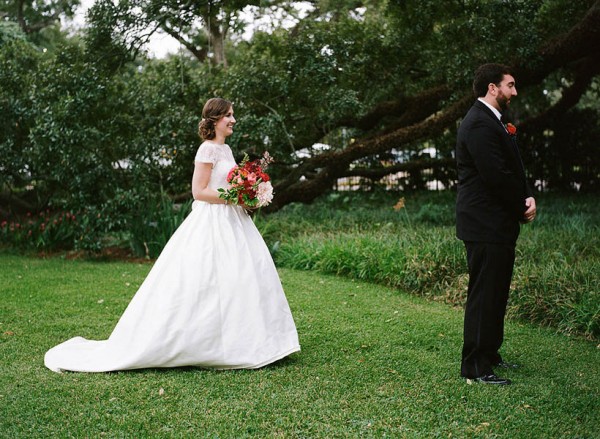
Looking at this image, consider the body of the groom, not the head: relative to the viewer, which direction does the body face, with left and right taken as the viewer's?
facing to the right of the viewer

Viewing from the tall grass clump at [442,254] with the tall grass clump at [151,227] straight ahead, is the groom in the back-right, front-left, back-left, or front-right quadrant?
back-left

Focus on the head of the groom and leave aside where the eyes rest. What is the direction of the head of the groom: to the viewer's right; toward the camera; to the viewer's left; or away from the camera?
to the viewer's right

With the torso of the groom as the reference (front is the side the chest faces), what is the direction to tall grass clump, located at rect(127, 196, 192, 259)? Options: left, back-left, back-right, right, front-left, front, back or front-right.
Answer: back-left
